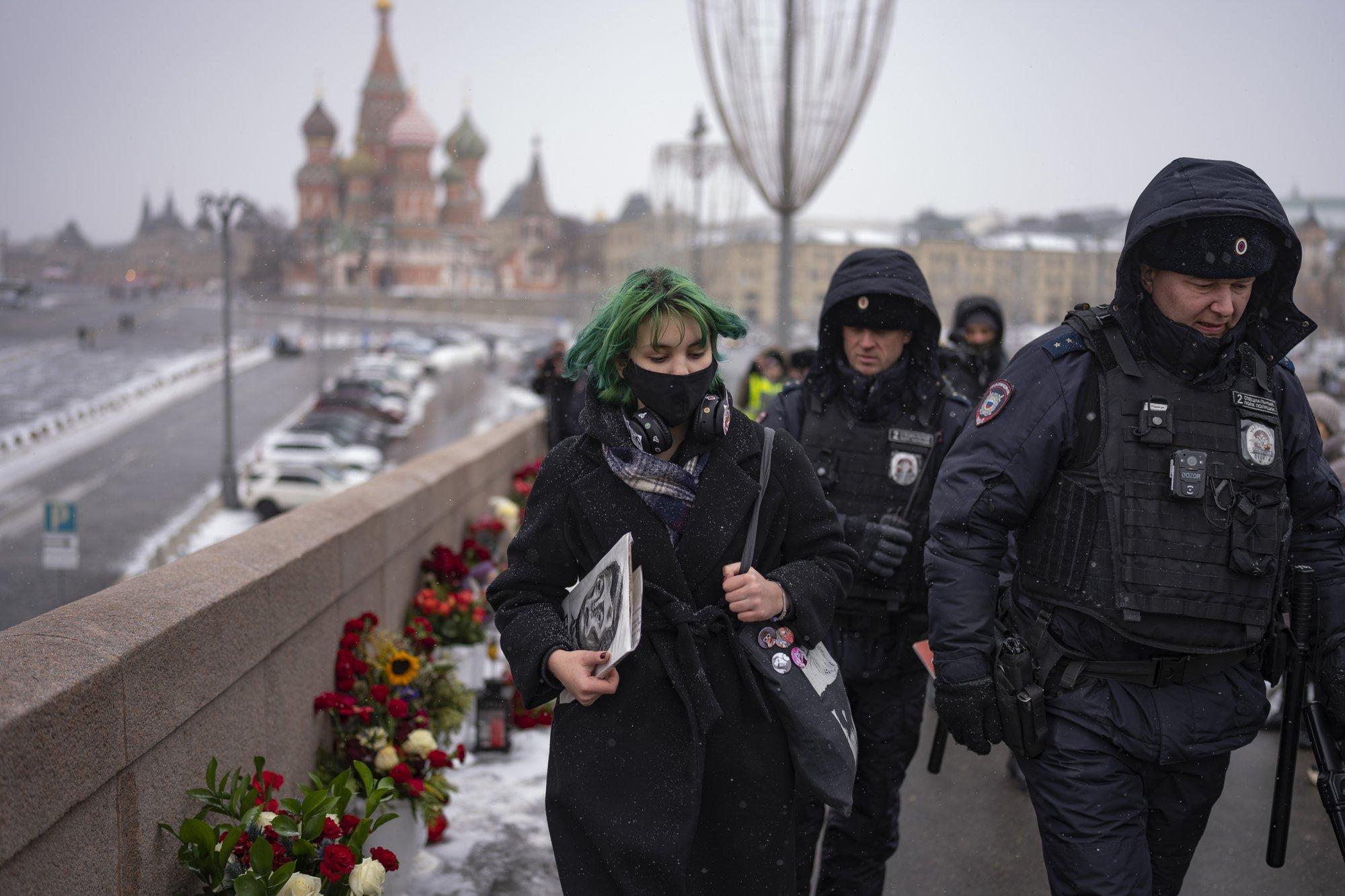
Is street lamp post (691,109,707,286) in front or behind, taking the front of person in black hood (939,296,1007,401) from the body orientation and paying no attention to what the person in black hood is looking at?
behind

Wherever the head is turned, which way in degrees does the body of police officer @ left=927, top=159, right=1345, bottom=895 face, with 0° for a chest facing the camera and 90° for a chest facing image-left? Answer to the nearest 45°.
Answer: approximately 315°

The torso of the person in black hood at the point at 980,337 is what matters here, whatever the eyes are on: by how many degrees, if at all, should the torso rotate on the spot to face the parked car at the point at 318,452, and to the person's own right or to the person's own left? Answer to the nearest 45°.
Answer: approximately 135° to the person's own right

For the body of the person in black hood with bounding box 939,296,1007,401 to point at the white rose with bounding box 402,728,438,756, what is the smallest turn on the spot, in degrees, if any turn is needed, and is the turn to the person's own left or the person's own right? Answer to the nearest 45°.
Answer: approximately 45° to the person's own right

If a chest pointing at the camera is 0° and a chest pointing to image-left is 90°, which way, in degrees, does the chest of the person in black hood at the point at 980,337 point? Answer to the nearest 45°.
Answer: approximately 0°
